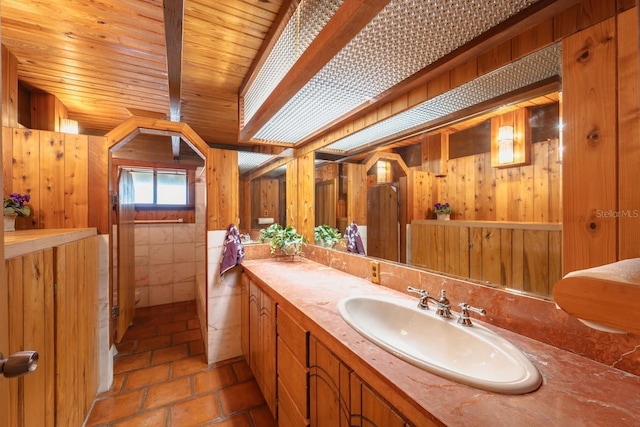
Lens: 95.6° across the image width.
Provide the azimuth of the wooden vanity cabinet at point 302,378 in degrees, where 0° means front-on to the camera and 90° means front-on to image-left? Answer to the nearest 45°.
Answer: approximately 45°

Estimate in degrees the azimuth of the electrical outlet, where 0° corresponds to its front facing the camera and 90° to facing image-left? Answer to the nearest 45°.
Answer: approximately 45°

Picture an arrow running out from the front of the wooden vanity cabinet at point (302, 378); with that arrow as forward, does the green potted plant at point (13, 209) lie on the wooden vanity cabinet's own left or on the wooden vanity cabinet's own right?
on the wooden vanity cabinet's own right

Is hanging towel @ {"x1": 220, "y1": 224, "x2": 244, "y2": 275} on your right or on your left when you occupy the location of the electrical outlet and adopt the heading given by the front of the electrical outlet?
on your right
